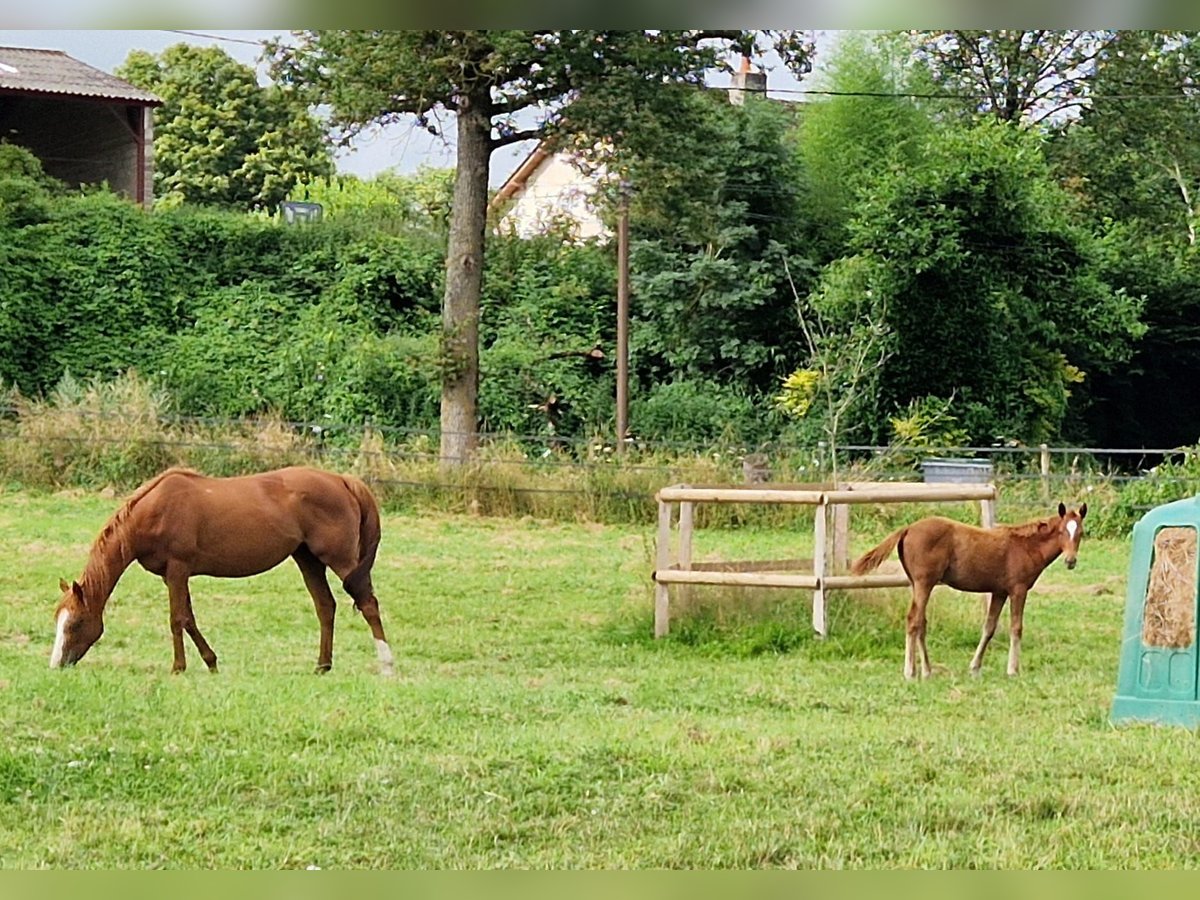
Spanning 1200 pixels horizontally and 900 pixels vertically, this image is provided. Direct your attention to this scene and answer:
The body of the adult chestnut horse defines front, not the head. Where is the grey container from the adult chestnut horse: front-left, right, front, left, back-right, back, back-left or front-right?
back-right

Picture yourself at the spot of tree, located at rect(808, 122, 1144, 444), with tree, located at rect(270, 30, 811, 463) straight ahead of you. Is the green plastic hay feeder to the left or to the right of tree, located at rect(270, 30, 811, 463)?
left

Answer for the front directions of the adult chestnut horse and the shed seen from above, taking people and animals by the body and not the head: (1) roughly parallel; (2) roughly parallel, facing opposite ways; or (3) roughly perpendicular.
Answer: roughly perpendicular

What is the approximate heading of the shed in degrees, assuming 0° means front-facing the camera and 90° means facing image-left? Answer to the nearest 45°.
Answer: approximately 0°

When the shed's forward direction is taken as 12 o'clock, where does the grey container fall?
The grey container is roughly at 11 o'clock from the shed.

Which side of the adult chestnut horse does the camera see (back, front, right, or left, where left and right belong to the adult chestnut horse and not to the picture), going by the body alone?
left

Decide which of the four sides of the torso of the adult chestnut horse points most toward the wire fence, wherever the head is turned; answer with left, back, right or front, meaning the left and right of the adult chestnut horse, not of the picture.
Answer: right

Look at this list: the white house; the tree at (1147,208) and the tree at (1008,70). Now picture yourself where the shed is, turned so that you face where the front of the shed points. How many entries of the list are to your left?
3

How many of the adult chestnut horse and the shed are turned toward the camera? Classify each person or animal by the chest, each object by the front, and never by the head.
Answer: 1

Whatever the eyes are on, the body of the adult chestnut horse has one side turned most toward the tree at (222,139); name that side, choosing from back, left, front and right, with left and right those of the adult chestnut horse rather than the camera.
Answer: right
